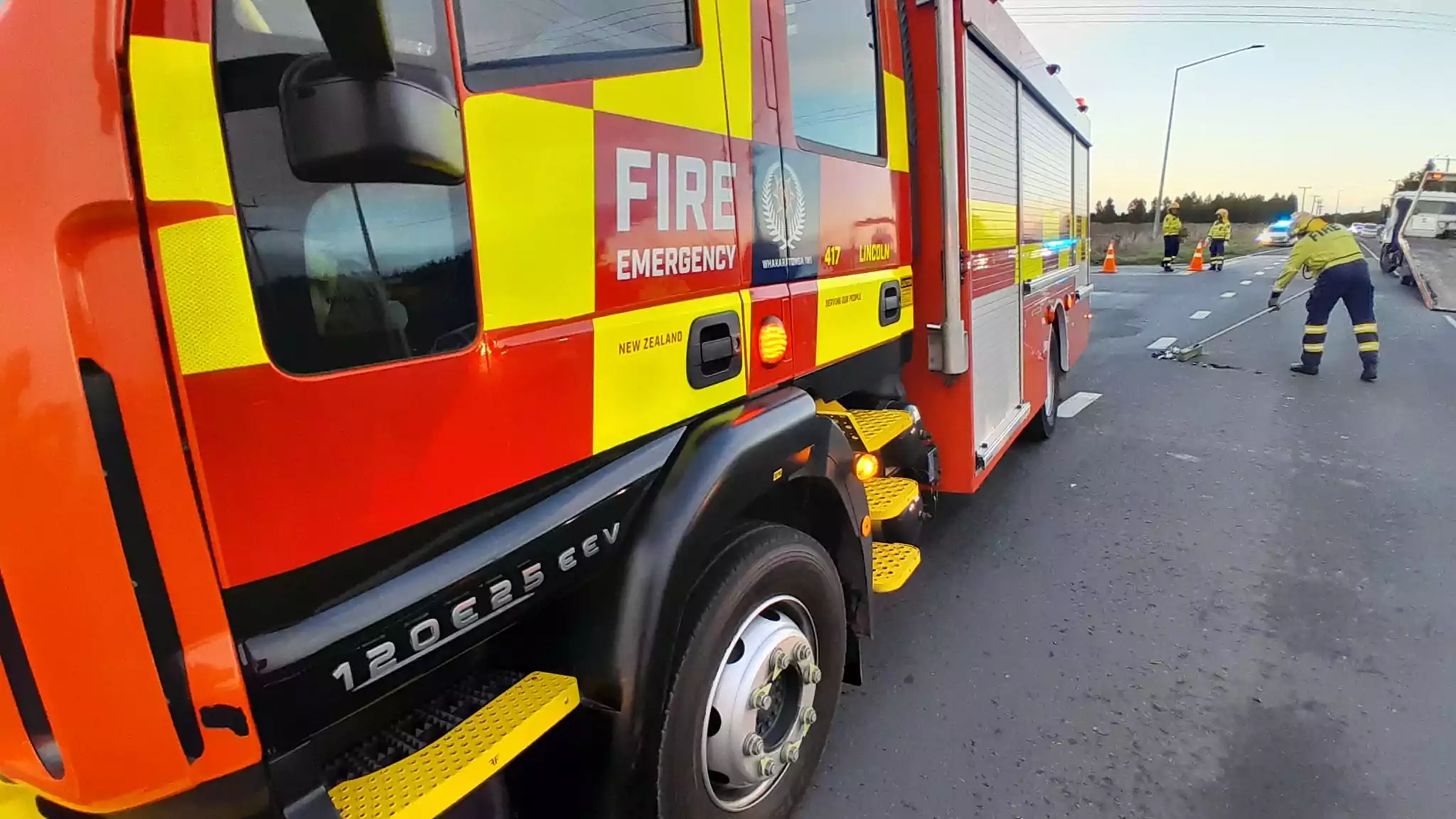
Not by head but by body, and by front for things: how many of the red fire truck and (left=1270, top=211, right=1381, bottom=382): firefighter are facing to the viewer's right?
0

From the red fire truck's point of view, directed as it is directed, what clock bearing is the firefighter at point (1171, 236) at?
The firefighter is roughly at 6 o'clock from the red fire truck.

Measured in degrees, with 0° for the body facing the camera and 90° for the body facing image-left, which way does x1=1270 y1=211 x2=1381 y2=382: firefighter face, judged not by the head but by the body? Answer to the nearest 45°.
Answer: approximately 135°

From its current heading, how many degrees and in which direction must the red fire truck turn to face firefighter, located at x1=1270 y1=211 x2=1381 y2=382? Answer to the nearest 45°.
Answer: approximately 180°

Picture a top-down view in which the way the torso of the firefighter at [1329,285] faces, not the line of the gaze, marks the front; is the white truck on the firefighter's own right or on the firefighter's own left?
on the firefighter's own right

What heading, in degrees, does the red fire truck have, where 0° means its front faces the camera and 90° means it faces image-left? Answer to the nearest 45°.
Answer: approximately 45°

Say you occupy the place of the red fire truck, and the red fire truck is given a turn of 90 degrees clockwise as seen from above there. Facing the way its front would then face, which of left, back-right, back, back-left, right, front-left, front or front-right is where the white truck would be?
right

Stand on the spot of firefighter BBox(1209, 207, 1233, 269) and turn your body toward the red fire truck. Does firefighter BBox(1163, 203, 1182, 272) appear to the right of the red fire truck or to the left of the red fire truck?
right
